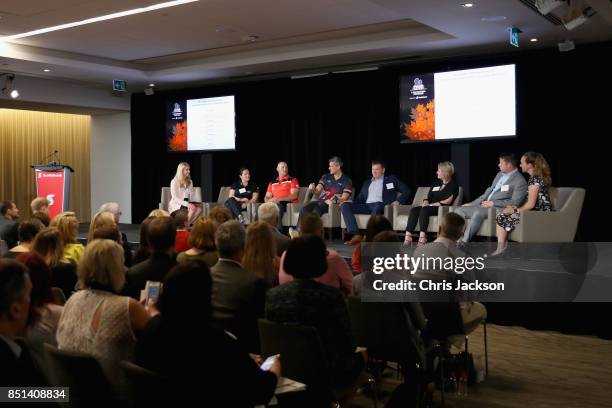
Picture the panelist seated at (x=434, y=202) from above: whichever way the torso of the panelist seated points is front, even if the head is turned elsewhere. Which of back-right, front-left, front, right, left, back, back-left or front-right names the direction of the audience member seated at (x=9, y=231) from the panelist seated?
front

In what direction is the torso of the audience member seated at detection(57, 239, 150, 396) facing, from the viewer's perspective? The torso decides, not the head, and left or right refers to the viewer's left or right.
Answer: facing away from the viewer and to the right of the viewer

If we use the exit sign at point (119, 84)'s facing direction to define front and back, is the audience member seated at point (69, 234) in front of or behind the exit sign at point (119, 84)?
in front

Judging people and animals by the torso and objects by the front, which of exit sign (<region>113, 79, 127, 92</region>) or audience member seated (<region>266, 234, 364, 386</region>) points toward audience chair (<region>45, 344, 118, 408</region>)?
the exit sign

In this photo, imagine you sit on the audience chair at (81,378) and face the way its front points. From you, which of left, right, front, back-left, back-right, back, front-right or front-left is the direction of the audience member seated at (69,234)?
front-left

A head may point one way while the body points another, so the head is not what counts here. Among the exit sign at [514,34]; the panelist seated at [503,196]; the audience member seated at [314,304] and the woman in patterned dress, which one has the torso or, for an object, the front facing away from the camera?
the audience member seated

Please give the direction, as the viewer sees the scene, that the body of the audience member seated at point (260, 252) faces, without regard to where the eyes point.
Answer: away from the camera

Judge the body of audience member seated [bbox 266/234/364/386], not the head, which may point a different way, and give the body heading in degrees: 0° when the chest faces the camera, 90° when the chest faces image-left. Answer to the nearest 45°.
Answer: approximately 180°

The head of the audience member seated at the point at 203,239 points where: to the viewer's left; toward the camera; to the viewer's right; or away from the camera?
away from the camera

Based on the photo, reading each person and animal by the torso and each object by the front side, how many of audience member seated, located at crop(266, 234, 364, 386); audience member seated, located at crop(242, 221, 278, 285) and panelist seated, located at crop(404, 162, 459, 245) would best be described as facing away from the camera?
2

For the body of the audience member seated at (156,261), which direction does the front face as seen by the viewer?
away from the camera

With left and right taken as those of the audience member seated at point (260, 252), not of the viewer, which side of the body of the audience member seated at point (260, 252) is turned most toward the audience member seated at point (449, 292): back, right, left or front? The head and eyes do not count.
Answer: right

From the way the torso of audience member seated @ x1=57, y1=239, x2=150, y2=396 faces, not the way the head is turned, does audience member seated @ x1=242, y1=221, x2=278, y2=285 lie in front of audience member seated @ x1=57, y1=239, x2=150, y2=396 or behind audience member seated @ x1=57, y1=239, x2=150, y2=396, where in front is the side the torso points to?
in front
